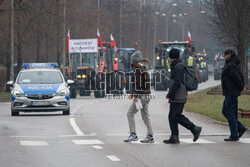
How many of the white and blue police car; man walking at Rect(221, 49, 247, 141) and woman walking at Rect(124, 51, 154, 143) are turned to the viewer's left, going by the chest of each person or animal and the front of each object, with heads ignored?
2

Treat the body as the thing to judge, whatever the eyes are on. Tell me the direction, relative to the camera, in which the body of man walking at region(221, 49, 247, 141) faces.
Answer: to the viewer's left

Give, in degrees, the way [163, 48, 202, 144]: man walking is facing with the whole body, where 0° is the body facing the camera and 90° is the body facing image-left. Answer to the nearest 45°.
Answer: approximately 90°

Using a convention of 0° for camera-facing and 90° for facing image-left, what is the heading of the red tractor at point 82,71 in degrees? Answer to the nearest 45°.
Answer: approximately 0°

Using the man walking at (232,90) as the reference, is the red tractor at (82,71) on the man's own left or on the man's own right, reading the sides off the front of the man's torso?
on the man's own right

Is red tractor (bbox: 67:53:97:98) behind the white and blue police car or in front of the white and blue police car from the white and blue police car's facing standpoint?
behind

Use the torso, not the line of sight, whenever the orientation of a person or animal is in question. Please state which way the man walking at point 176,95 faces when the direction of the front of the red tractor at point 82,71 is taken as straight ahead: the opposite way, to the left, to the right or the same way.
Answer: to the right

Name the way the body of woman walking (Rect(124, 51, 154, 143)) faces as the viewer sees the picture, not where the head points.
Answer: to the viewer's left

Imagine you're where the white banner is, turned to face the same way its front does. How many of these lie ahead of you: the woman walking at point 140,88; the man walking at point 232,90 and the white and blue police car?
3
